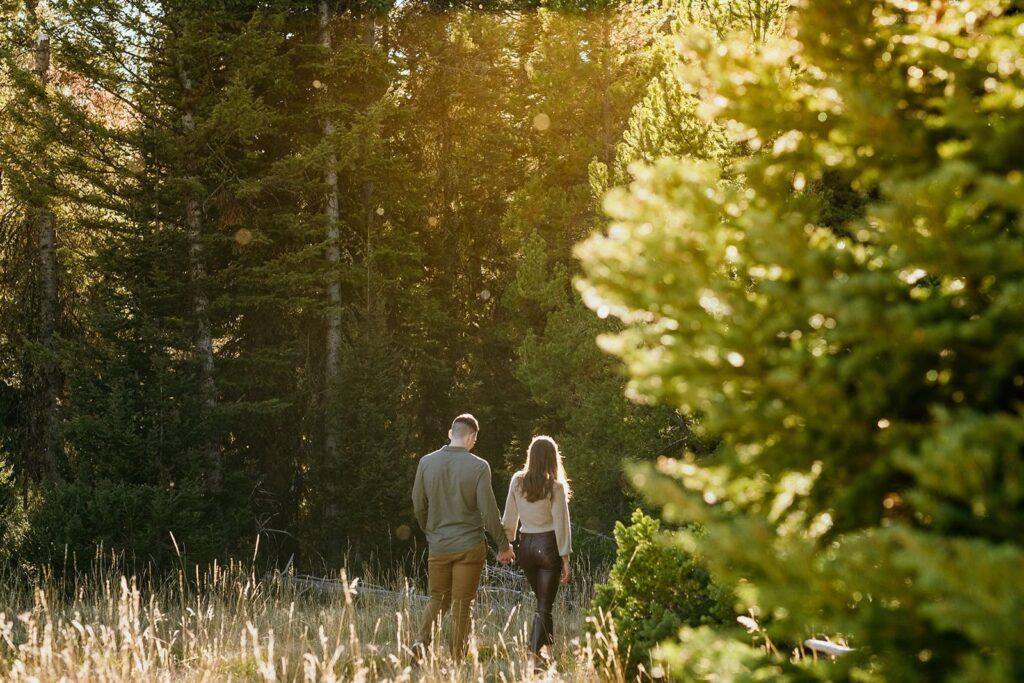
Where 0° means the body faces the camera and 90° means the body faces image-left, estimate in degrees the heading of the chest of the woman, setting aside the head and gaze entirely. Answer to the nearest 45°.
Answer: approximately 180°

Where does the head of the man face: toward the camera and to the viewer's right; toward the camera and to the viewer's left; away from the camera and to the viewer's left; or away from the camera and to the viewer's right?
away from the camera and to the viewer's right

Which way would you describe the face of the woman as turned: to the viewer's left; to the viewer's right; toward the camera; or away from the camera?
away from the camera

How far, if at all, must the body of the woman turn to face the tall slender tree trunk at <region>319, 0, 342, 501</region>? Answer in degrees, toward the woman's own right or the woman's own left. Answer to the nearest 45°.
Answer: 0° — they already face it

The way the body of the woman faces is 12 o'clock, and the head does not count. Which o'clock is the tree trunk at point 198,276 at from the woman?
The tree trunk is roughly at 11 o'clock from the woman.

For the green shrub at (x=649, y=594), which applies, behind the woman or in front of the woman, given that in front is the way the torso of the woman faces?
behind

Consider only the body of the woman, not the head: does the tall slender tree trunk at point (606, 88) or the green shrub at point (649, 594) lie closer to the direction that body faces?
the tall slender tree trunk

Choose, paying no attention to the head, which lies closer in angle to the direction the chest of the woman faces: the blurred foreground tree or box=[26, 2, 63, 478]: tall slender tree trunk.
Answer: the tall slender tree trunk
